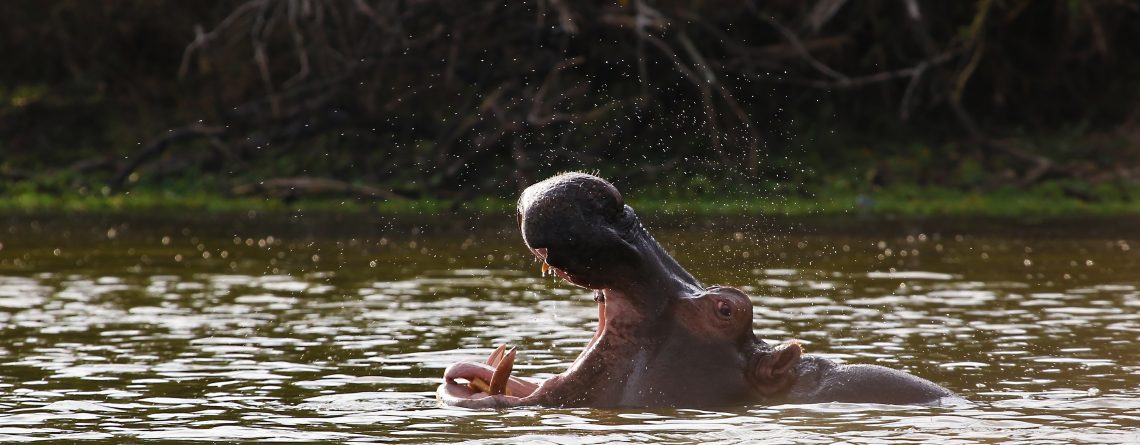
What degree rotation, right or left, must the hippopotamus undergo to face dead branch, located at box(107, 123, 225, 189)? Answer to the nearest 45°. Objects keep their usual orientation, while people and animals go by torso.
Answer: approximately 45° to its right

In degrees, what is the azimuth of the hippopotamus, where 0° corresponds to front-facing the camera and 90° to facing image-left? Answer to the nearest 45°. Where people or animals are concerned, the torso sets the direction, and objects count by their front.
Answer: approximately 90°
